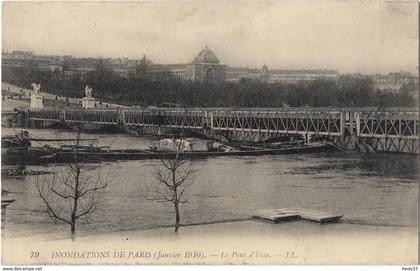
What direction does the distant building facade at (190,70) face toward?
toward the camera

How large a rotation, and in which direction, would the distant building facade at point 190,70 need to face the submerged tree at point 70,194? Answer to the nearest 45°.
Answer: approximately 45° to its right
